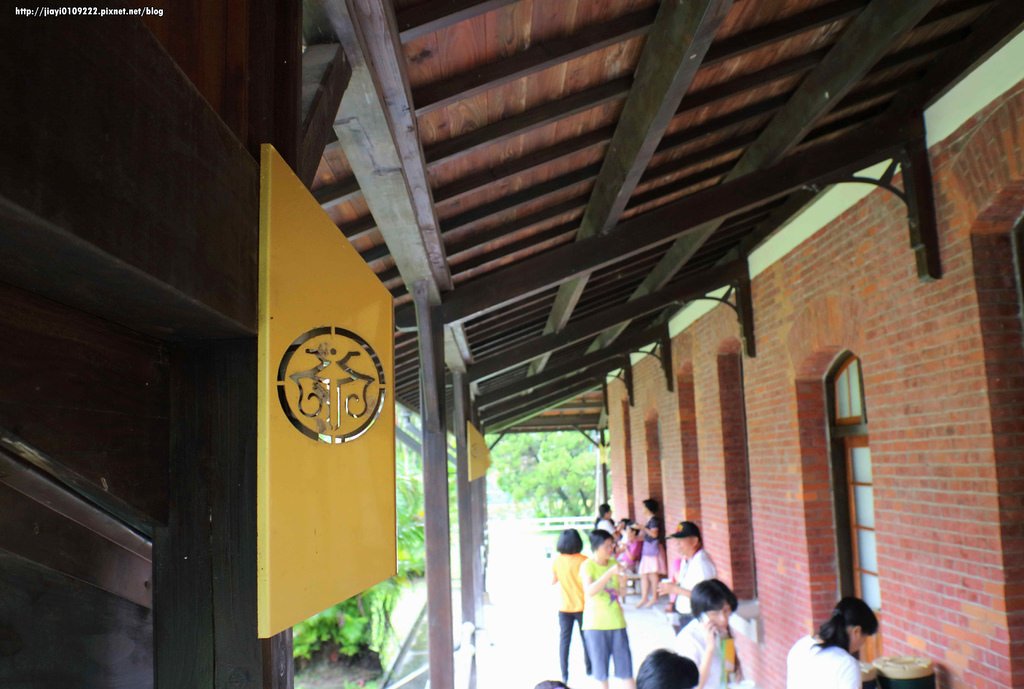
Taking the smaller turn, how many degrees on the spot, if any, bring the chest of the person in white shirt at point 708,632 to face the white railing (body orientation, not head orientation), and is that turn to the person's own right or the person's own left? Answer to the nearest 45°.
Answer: approximately 135° to the person's own left

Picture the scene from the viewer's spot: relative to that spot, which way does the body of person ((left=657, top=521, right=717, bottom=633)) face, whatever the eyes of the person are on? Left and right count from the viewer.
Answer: facing the viewer and to the left of the viewer

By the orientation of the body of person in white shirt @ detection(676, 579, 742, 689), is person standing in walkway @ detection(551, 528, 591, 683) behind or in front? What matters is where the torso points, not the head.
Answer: behind

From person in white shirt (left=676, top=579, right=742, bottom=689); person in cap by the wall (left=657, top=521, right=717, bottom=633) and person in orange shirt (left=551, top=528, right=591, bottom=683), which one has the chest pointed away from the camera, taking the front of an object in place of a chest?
person in orange shirt (left=551, top=528, right=591, bottom=683)

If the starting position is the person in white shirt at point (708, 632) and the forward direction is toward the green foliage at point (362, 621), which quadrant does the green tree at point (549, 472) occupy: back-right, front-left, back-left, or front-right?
front-right

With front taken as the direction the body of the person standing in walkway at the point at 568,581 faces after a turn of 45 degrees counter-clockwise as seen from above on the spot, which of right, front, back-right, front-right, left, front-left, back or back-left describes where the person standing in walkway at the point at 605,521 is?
front-right

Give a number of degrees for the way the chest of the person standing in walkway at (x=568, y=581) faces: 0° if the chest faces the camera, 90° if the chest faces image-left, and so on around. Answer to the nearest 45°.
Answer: approximately 180°

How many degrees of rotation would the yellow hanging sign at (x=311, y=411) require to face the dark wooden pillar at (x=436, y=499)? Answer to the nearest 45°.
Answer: approximately 135° to its left

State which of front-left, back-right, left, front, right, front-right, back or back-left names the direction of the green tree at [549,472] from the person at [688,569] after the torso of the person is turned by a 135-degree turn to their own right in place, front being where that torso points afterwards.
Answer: front

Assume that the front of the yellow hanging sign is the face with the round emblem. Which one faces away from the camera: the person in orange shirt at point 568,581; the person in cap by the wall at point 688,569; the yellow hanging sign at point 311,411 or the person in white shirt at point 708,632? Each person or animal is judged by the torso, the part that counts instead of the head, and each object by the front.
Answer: the person in orange shirt at point 568,581

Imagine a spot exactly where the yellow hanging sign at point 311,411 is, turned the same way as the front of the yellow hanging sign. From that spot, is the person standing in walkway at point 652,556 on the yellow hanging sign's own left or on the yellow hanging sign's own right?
on the yellow hanging sign's own left

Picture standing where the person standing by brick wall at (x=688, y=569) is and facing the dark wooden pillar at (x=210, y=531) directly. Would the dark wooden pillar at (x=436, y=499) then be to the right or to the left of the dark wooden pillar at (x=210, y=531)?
right

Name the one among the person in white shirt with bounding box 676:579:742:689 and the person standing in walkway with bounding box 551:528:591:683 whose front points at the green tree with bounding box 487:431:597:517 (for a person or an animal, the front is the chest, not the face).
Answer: the person standing in walkway

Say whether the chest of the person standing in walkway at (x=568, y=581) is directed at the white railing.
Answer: yes

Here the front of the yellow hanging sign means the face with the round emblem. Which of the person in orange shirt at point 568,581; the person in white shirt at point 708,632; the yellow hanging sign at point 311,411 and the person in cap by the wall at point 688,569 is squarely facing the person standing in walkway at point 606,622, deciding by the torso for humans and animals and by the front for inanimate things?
the person in cap by the wall at point 688,569

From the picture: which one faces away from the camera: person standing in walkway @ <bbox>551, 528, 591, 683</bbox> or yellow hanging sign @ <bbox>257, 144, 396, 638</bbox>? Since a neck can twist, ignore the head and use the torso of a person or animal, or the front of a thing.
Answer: the person standing in walkway

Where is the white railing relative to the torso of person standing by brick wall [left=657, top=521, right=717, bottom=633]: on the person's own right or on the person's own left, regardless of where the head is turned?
on the person's own right

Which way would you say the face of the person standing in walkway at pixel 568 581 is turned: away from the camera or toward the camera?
away from the camera

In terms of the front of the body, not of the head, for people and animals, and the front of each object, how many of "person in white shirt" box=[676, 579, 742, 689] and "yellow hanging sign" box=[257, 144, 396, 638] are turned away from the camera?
0
